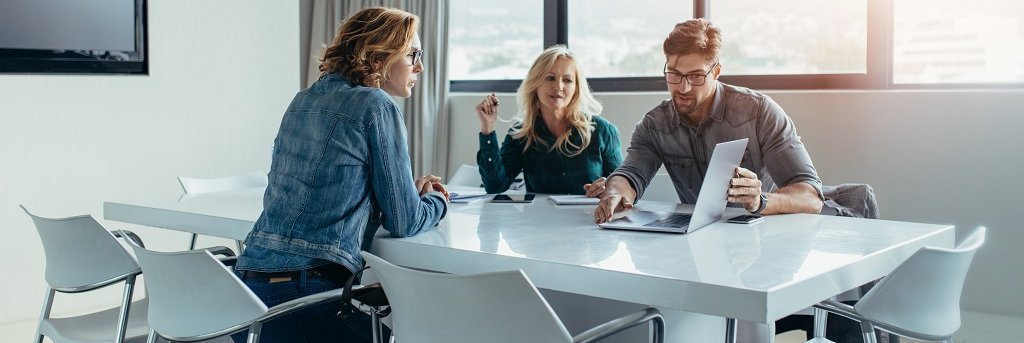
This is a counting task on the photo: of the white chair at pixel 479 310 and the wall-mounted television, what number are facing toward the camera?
1

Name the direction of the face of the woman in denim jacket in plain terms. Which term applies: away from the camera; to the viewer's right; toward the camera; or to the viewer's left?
to the viewer's right

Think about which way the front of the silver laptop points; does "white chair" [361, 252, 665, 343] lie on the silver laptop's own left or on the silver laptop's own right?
on the silver laptop's own left

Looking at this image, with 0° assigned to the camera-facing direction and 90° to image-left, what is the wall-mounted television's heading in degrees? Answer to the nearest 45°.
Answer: approximately 0°

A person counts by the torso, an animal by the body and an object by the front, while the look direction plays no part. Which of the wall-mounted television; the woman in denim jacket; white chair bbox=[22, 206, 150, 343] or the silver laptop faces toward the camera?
the wall-mounted television

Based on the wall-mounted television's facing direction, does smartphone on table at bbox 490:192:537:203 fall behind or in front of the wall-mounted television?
in front

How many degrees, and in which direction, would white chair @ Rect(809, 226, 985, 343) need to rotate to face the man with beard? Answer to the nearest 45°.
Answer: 0° — it already faces them
